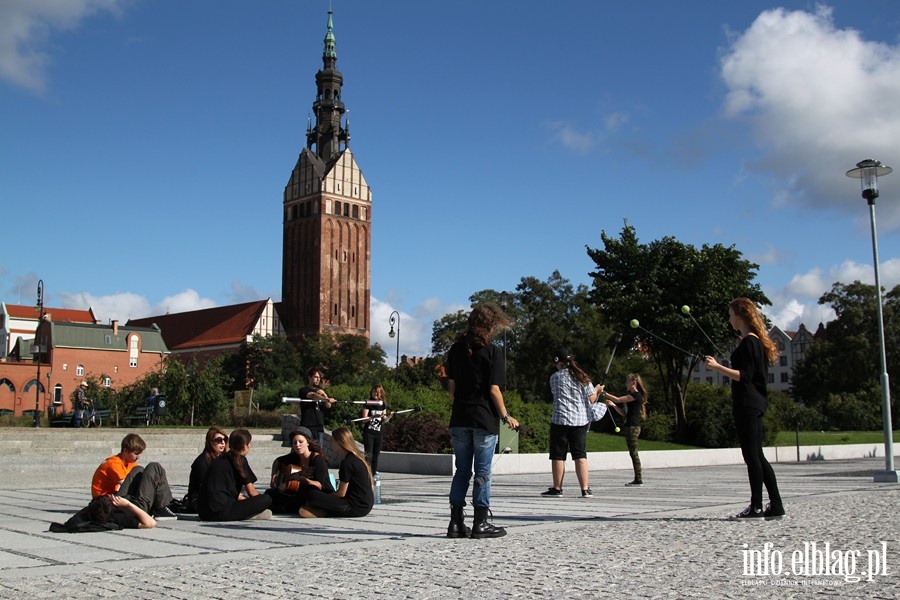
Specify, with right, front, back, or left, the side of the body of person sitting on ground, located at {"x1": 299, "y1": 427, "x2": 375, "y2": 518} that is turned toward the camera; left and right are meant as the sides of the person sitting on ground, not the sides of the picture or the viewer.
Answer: left

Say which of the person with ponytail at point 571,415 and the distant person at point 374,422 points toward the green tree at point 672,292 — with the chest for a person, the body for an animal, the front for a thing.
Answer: the person with ponytail

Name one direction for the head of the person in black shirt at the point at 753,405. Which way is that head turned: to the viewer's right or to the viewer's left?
to the viewer's left

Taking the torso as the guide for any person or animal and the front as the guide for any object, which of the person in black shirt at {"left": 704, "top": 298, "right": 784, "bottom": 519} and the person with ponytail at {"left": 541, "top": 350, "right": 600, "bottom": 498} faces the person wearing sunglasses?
the person in black shirt

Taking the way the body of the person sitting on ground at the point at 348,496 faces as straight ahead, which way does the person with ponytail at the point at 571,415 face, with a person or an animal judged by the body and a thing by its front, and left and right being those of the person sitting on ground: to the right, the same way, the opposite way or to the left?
to the right

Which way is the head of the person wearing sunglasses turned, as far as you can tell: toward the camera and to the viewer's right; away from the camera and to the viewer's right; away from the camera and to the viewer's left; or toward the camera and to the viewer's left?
toward the camera and to the viewer's right

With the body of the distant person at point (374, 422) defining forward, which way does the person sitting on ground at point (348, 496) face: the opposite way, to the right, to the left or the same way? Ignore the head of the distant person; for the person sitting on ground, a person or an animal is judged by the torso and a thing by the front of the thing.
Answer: to the right

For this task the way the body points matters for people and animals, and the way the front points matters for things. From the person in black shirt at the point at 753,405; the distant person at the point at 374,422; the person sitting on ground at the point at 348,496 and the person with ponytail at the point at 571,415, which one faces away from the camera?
the person with ponytail

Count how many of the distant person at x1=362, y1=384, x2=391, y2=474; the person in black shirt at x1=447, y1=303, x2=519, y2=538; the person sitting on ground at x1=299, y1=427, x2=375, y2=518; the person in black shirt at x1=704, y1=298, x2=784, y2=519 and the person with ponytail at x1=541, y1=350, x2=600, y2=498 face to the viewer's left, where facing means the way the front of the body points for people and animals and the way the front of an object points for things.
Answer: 2

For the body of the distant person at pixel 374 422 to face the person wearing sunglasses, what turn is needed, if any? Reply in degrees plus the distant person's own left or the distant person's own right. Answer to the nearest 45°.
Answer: approximately 45° to the distant person's own right

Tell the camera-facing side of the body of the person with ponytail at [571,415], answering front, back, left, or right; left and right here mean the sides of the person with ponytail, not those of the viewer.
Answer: back

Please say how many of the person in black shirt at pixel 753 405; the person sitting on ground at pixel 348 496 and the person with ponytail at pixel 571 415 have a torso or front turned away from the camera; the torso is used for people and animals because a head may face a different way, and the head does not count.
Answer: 1

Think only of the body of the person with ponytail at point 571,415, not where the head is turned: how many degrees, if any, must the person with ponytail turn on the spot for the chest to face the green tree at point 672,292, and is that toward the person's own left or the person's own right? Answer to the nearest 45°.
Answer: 0° — they already face it

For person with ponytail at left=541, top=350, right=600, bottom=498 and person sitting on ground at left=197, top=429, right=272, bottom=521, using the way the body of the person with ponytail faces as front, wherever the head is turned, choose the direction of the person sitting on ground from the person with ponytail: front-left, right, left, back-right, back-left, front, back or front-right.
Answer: back-left

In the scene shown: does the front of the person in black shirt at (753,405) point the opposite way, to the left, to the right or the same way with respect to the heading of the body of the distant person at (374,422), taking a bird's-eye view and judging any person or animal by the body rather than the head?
to the right

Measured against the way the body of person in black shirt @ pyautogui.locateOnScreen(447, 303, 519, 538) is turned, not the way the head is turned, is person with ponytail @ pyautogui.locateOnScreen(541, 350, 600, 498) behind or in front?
in front

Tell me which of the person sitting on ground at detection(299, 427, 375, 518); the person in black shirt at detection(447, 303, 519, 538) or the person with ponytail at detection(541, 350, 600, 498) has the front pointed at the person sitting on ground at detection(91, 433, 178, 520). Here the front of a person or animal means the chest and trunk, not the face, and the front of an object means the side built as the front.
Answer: the person sitting on ground at detection(299, 427, 375, 518)

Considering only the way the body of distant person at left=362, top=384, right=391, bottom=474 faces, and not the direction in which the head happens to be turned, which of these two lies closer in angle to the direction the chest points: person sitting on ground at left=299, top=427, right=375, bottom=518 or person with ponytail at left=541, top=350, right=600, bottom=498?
the person sitting on ground

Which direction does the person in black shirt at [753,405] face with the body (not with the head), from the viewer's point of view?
to the viewer's left
